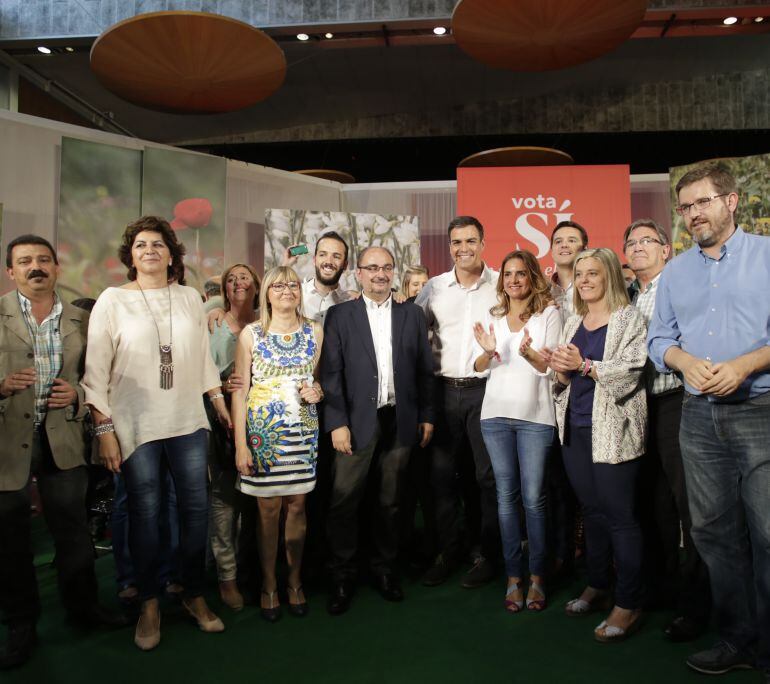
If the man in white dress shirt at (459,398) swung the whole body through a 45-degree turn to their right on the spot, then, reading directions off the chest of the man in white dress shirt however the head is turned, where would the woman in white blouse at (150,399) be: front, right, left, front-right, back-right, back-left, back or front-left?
front

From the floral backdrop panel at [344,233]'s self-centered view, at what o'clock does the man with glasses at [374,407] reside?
The man with glasses is roughly at 12 o'clock from the floral backdrop panel.

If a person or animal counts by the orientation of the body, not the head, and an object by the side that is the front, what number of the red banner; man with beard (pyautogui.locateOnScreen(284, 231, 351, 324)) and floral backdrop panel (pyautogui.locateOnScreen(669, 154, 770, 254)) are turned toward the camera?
3
